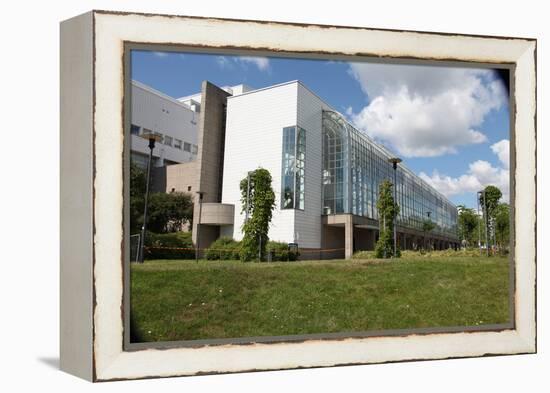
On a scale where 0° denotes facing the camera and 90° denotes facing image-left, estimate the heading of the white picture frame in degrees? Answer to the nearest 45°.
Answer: approximately 315°
